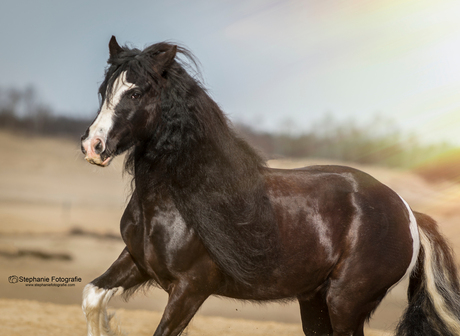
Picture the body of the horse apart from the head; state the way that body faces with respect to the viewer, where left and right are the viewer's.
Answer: facing to the left of the viewer
